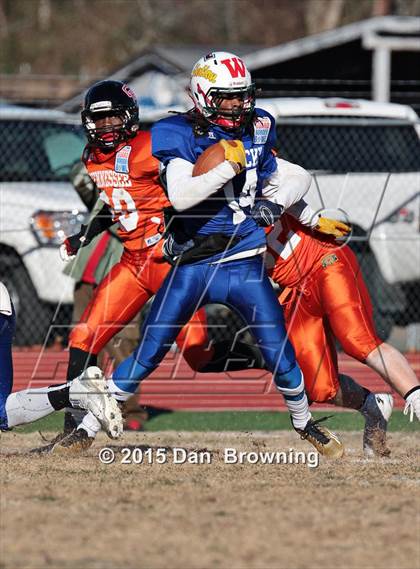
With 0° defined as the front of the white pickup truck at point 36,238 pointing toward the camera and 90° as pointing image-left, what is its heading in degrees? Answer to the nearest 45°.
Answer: approximately 315°
